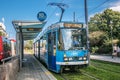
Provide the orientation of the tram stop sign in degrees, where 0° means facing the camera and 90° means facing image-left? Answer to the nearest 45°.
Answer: approximately 0°

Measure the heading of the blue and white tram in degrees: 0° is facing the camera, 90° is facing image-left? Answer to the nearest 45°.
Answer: approximately 315°
